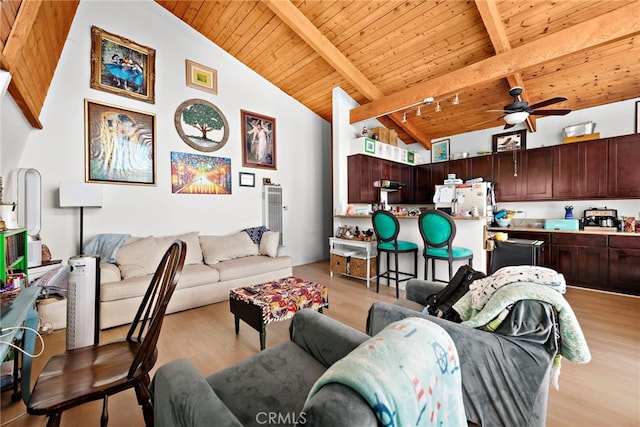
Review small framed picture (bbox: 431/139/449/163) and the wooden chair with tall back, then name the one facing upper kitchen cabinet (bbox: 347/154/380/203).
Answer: the small framed picture

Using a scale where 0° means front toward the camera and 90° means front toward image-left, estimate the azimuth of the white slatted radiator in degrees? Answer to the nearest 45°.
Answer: approximately 315°

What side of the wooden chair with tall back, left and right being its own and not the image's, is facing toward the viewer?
left

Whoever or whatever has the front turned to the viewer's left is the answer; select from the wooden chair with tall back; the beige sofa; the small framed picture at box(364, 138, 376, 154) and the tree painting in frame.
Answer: the wooden chair with tall back

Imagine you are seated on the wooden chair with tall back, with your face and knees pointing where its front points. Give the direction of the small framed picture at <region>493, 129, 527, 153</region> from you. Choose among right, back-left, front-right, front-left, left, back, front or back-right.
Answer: back

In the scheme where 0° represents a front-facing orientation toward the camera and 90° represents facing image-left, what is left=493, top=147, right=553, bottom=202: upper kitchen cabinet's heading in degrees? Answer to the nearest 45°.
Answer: approximately 45°

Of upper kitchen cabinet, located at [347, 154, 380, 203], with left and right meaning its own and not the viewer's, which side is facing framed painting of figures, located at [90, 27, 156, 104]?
right

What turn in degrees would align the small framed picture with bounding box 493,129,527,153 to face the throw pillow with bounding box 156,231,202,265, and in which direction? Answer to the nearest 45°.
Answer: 0° — it already faces it
